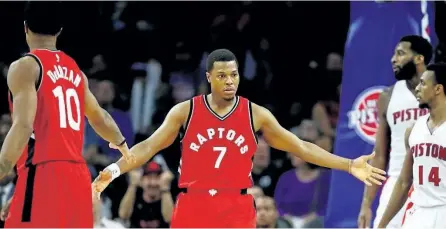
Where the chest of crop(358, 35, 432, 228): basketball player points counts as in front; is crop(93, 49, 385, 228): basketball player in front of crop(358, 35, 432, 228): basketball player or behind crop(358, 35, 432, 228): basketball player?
in front

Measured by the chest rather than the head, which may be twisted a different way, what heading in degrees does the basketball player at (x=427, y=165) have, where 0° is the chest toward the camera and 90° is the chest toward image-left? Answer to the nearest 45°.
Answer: approximately 45°

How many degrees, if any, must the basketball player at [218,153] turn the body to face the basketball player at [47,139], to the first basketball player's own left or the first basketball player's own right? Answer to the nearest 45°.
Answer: approximately 45° to the first basketball player's own right

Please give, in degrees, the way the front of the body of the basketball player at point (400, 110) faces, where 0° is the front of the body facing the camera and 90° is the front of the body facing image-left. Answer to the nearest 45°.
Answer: approximately 45°

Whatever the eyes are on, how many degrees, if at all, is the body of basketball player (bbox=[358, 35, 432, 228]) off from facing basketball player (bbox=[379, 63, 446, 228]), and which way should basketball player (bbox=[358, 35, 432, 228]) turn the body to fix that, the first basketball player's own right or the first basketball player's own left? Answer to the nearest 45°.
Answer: approximately 45° to the first basketball player's own left

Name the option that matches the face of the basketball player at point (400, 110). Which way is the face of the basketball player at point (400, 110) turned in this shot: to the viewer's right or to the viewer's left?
to the viewer's left

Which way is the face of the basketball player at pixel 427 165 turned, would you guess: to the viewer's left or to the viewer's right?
to the viewer's left

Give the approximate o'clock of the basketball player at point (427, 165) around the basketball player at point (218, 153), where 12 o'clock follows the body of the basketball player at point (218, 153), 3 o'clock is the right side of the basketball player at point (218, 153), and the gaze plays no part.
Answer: the basketball player at point (427, 165) is roughly at 9 o'clock from the basketball player at point (218, 153).

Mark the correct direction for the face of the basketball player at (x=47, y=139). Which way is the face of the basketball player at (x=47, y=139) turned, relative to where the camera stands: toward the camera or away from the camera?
away from the camera

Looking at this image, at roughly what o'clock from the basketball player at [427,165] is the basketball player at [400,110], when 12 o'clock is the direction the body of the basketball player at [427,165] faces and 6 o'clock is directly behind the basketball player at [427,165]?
the basketball player at [400,110] is roughly at 4 o'clock from the basketball player at [427,165].
